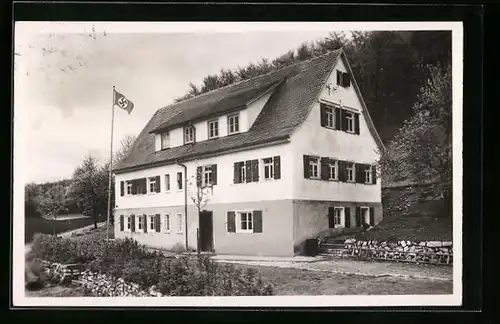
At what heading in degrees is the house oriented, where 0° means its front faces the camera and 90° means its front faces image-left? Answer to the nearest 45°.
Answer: approximately 45°
